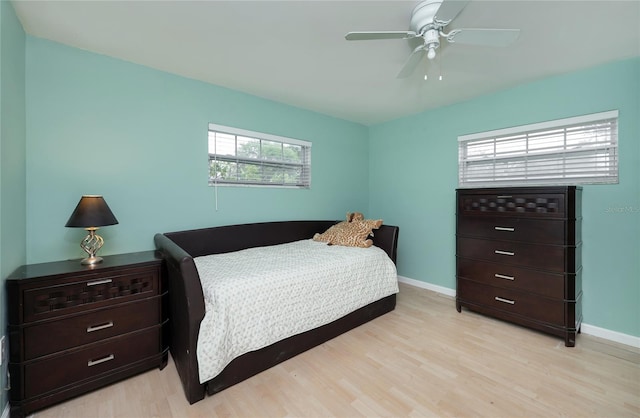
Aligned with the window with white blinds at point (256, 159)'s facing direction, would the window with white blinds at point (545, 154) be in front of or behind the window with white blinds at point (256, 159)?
in front

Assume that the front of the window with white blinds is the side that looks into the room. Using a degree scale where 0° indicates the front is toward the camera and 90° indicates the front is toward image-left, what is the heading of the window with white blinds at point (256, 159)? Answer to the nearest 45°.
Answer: approximately 315°

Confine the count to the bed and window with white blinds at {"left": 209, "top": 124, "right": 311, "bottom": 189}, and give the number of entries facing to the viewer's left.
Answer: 0

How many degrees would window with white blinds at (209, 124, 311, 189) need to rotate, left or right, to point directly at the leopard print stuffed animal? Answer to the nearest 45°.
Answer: approximately 45° to its left

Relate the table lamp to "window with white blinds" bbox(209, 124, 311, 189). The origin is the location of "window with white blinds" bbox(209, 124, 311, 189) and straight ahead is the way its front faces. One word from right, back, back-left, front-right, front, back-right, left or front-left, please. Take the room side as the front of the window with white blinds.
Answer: right

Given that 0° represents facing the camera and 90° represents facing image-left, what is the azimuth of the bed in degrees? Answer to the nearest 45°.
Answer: approximately 45°

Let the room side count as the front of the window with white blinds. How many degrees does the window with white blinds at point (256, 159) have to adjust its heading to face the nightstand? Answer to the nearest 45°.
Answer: approximately 90° to its right

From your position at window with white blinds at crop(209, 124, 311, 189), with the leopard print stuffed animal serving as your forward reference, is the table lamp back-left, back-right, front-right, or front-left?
back-right
